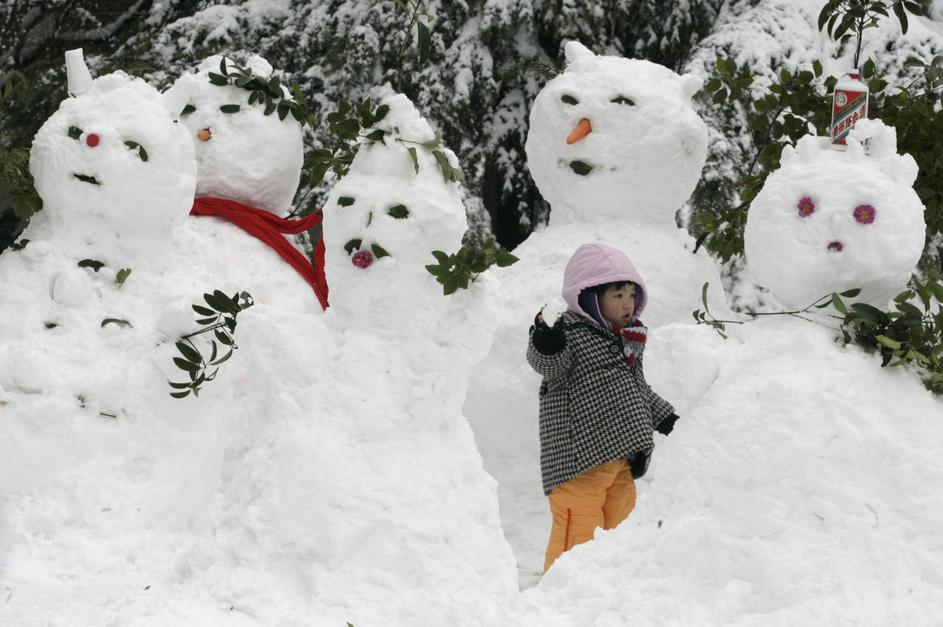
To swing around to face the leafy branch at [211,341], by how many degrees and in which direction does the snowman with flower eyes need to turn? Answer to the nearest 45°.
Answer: approximately 45° to its right

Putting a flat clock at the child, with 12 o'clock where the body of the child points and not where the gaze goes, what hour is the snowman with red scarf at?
The snowman with red scarf is roughly at 5 o'clock from the child.

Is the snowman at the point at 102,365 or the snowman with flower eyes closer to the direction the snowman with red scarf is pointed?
the snowman

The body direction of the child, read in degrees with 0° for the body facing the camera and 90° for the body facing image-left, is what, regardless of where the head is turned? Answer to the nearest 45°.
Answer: approximately 315°

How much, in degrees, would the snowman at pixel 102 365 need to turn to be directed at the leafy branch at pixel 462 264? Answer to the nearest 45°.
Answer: approximately 45° to its left

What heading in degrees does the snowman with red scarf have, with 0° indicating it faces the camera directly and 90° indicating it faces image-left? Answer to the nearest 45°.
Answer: approximately 45°

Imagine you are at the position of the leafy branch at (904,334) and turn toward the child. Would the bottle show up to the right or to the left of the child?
right

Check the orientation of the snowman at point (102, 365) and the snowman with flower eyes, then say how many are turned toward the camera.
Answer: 2

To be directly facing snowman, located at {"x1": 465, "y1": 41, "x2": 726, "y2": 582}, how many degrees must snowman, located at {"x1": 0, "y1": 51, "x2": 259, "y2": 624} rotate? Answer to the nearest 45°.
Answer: approximately 90° to its left

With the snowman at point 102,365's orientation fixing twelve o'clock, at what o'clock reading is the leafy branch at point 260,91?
The leafy branch is roughly at 7 o'clock from the snowman.
